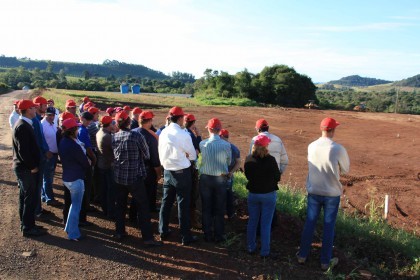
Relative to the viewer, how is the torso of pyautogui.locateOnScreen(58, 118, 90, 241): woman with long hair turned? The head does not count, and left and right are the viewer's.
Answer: facing away from the viewer and to the right of the viewer

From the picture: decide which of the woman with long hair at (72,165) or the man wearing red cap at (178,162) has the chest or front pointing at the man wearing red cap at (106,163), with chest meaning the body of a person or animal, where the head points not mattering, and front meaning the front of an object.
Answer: the woman with long hair

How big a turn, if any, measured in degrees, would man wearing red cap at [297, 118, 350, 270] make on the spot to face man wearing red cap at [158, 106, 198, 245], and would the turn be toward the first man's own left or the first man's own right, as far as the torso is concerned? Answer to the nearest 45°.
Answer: approximately 135° to the first man's own left

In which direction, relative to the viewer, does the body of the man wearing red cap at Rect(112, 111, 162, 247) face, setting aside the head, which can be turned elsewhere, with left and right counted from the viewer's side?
facing away from the viewer and to the right of the viewer

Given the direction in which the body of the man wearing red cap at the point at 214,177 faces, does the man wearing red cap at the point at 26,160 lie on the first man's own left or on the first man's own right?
on the first man's own left

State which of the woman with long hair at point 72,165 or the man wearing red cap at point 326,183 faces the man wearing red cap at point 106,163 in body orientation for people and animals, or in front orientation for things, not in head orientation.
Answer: the woman with long hair

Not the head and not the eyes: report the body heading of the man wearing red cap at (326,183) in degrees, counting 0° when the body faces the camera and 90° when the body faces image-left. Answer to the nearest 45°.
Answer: approximately 225°

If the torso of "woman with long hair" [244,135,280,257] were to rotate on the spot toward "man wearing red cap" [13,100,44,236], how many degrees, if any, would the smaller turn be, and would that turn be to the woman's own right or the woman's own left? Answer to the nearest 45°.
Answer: approximately 90° to the woman's own left

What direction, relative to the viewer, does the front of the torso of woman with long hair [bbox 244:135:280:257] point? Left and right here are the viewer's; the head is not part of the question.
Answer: facing away from the viewer

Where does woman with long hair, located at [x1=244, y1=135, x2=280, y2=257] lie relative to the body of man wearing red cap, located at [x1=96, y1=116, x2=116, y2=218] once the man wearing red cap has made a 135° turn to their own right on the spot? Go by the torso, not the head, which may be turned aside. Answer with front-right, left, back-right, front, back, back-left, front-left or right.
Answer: front-left

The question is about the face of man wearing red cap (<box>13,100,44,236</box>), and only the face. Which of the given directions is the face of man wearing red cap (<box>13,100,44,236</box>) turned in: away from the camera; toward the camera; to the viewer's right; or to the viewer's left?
to the viewer's right
